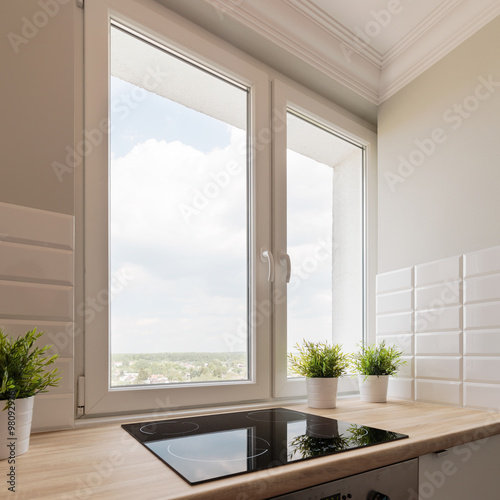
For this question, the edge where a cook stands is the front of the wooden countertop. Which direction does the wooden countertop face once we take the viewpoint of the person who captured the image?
facing the viewer and to the right of the viewer

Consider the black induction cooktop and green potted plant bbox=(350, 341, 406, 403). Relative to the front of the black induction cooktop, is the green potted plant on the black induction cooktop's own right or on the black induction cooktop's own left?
on the black induction cooktop's own left
